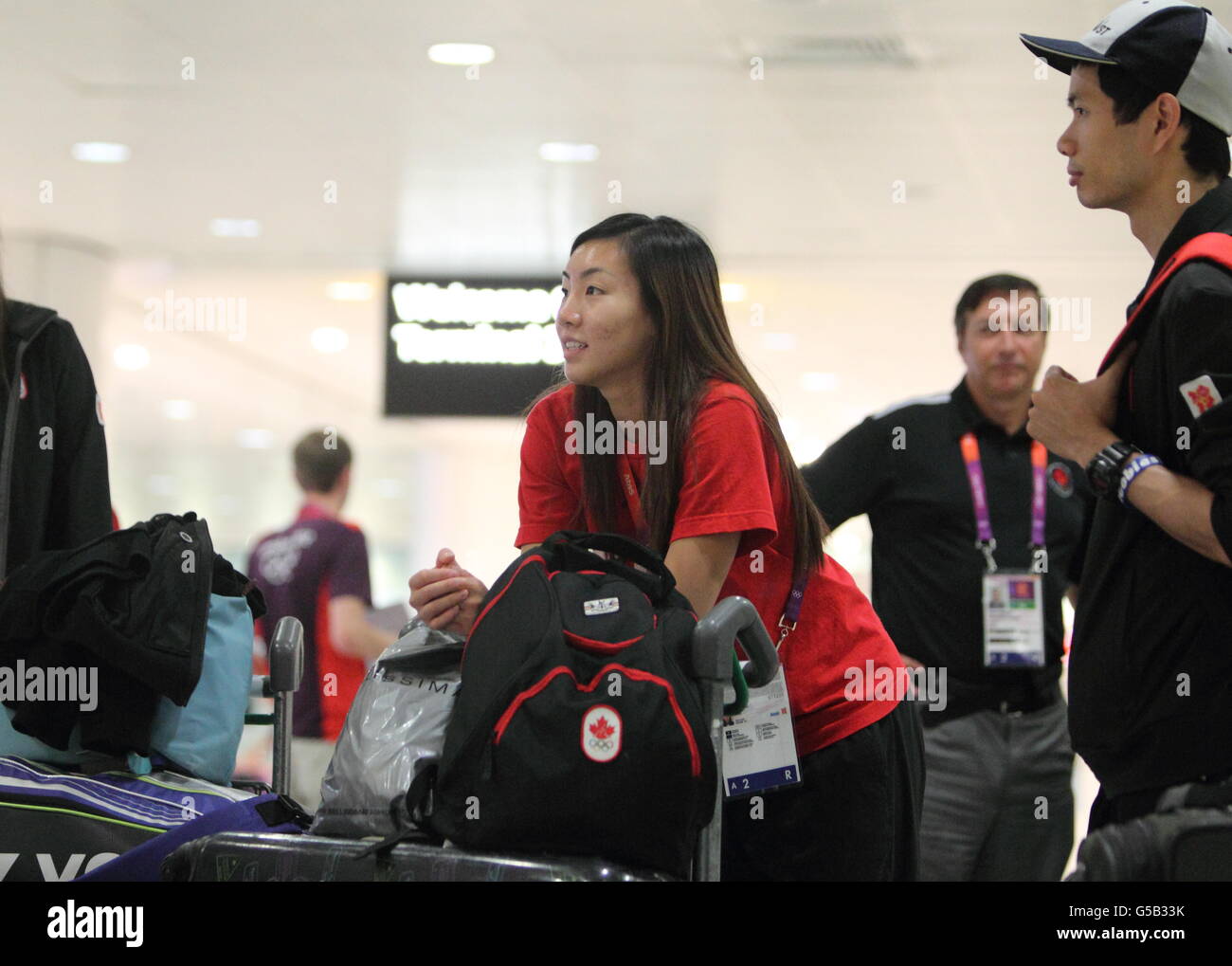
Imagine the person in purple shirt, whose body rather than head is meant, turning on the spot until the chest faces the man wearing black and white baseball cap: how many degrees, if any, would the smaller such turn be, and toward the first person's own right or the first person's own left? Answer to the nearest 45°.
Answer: approximately 135° to the first person's own right

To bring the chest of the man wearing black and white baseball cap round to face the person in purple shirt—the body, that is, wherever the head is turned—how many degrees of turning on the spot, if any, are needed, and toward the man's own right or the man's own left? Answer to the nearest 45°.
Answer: approximately 45° to the man's own right

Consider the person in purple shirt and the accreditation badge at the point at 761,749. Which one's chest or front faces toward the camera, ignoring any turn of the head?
the accreditation badge

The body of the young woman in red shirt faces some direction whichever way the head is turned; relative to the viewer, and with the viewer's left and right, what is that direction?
facing the viewer and to the left of the viewer

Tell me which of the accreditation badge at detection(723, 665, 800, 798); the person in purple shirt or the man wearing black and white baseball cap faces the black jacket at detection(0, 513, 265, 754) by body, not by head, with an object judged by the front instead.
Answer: the man wearing black and white baseball cap

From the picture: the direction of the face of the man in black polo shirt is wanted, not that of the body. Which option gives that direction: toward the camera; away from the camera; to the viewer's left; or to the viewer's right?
toward the camera

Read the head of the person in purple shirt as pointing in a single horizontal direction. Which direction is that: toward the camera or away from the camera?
away from the camera

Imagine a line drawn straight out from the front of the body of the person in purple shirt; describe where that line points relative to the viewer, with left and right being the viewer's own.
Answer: facing away from the viewer and to the right of the viewer

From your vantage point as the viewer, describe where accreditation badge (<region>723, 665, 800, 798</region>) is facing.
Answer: facing the viewer

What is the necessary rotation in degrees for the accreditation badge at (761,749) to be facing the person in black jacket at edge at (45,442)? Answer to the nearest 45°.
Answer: approximately 90° to its right

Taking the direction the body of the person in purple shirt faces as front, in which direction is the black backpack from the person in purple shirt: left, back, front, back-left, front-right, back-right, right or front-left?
back-right

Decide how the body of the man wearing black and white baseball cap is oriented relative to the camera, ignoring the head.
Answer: to the viewer's left

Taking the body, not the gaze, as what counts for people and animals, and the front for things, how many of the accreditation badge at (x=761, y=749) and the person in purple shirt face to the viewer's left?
0
